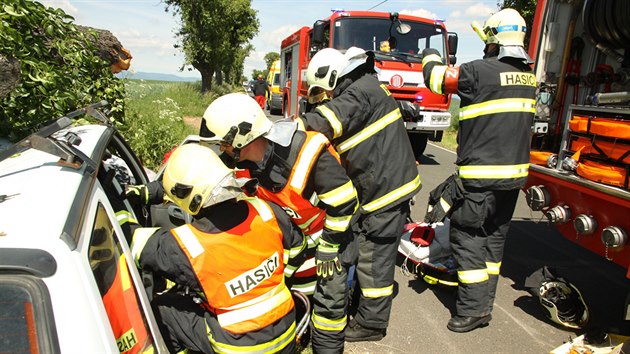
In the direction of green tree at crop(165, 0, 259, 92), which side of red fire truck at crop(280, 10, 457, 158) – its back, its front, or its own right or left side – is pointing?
back

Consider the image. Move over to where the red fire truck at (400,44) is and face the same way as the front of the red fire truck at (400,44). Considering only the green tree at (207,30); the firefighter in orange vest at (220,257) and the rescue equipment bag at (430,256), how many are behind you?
1

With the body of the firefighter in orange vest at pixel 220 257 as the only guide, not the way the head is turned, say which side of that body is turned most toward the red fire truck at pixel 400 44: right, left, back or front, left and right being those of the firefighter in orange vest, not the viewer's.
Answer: right

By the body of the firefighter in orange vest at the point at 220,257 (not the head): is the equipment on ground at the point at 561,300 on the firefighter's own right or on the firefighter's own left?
on the firefighter's own right

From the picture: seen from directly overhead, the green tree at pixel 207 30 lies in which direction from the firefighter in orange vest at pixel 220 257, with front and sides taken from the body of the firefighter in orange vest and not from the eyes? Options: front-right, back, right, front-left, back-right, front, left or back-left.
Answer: front-right

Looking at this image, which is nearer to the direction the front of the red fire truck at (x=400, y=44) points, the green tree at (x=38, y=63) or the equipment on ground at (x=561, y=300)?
the equipment on ground

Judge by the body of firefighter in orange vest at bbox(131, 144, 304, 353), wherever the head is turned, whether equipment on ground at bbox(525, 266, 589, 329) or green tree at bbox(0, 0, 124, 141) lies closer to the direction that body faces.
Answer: the green tree

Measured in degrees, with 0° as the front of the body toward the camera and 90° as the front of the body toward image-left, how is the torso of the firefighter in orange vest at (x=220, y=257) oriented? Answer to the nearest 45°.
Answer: approximately 135°

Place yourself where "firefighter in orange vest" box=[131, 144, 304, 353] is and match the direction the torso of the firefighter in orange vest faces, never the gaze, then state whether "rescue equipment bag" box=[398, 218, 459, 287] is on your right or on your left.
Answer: on your right

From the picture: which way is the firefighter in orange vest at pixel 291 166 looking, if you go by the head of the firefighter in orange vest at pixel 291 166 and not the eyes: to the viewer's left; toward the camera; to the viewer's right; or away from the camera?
to the viewer's left

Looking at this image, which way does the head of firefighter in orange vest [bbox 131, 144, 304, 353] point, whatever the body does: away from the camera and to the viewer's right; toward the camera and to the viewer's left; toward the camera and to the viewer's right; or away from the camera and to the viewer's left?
away from the camera and to the viewer's left

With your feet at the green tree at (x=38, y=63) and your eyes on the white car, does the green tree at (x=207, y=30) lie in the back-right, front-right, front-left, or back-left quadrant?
back-left

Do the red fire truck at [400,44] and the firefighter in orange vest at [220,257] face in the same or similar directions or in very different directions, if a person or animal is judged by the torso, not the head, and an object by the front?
very different directions

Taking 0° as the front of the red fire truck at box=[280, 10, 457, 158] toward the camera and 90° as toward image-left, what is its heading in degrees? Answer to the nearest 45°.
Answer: approximately 315°

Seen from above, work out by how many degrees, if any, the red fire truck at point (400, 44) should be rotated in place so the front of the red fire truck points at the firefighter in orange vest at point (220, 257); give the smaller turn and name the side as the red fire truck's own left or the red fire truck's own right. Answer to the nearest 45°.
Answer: approximately 45° to the red fire truck's own right

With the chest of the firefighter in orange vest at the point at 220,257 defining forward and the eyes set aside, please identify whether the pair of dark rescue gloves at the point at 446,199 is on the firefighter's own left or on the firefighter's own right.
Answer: on the firefighter's own right
